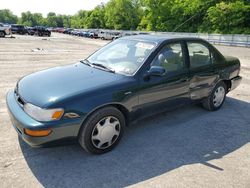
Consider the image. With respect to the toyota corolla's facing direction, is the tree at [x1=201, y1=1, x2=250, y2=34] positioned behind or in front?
behind

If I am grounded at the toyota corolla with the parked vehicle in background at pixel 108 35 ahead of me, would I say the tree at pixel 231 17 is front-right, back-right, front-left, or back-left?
front-right

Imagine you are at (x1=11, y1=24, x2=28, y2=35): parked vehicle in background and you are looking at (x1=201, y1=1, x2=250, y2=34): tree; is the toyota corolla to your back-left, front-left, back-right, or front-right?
front-right

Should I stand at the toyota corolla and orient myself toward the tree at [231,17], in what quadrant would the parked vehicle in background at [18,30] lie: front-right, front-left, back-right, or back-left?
front-left

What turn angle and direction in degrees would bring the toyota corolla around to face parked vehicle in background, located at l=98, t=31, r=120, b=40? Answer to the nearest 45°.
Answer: approximately 135° to its right

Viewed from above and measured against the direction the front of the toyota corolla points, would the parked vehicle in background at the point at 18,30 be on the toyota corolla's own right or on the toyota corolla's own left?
on the toyota corolla's own right
